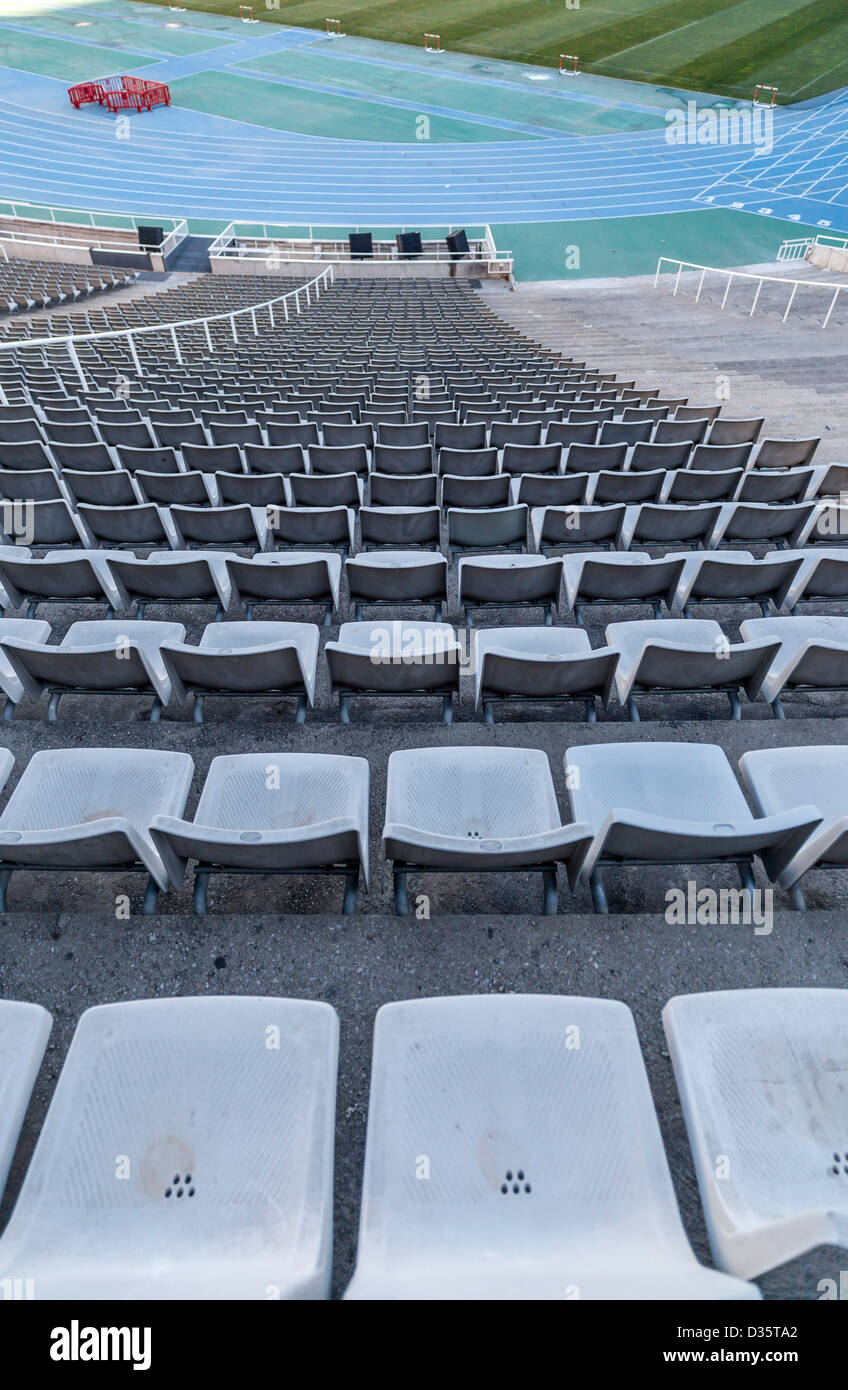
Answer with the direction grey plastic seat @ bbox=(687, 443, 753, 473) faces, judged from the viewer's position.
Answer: facing away from the viewer

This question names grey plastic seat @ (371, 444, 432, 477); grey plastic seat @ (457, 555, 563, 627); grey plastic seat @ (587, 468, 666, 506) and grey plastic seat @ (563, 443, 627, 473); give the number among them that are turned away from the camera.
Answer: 4

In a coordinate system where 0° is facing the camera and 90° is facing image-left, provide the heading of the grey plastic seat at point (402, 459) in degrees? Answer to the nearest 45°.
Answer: approximately 180°

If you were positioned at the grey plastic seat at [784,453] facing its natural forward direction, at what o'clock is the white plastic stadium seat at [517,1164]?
The white plastic stadium seat is roughly at 6 o'clock from the grey plastic seat.

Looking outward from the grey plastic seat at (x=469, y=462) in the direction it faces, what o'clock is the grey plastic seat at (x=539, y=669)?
the grey plastic seat at (x=539, y=669) is roughly at 6 o'clock from the grey plastic seat at (x=469, y=462).

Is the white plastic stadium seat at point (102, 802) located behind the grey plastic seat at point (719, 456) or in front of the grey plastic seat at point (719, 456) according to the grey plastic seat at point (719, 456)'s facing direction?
behind

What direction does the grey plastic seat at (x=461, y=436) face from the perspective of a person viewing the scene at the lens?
facing away from the viewer

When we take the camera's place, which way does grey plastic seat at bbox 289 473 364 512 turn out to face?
facing away from the viewer

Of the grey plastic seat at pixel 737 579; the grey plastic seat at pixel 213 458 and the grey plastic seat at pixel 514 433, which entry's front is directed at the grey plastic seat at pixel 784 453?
the grey plastic seat at pixel 737 579

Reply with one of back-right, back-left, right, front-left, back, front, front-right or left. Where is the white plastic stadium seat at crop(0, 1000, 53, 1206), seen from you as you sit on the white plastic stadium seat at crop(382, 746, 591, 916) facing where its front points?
back-left

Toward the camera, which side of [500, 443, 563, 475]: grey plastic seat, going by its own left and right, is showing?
back

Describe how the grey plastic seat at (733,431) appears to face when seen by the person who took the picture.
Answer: facing away from the viewer

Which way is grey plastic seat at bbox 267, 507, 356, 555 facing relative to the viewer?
away from the camera

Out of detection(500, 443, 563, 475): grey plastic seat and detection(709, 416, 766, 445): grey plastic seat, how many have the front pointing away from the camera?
2

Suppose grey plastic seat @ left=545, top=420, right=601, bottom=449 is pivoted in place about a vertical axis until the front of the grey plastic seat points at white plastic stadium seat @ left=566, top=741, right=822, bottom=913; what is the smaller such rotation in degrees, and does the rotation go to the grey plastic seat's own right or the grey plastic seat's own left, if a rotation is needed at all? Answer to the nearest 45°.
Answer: approximately 180°

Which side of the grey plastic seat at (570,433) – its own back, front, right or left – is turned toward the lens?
back

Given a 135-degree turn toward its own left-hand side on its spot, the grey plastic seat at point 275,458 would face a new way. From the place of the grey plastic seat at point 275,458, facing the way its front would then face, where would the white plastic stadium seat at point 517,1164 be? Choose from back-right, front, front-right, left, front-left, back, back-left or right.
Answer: front-left

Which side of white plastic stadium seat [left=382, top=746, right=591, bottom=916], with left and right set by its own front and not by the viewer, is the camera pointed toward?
back

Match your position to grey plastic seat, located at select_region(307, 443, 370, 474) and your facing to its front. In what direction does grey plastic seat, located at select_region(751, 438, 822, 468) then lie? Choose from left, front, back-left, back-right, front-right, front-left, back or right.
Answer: right
